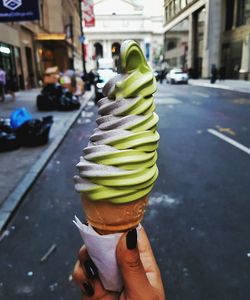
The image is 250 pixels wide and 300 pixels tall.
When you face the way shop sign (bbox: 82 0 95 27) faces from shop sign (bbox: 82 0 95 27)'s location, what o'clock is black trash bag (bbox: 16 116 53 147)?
The black trash bag is roughly at 12 o'clock from the shop sign.

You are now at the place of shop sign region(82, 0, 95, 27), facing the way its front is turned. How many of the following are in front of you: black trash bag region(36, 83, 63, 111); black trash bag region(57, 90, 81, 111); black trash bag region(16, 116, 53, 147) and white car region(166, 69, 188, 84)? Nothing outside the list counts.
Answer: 3

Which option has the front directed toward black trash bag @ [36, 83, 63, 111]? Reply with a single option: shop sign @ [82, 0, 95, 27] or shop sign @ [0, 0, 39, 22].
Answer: shop sign @ [82, 0, 95, 27]

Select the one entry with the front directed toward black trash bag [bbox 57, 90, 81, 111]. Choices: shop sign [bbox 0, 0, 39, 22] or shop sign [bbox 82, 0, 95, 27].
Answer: shop sign [bbox 82, 0, 95, 27]

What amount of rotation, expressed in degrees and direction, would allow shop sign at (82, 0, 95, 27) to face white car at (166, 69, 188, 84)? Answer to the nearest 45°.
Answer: approximately 135° to its left

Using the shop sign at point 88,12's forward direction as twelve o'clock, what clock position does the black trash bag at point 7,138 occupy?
The black trash bag is roughly at 12 o'clock from the shop sign.

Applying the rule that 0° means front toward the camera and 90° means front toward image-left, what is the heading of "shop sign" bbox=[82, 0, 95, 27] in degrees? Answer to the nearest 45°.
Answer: approximately 0°

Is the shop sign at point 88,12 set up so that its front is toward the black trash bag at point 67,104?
yes
